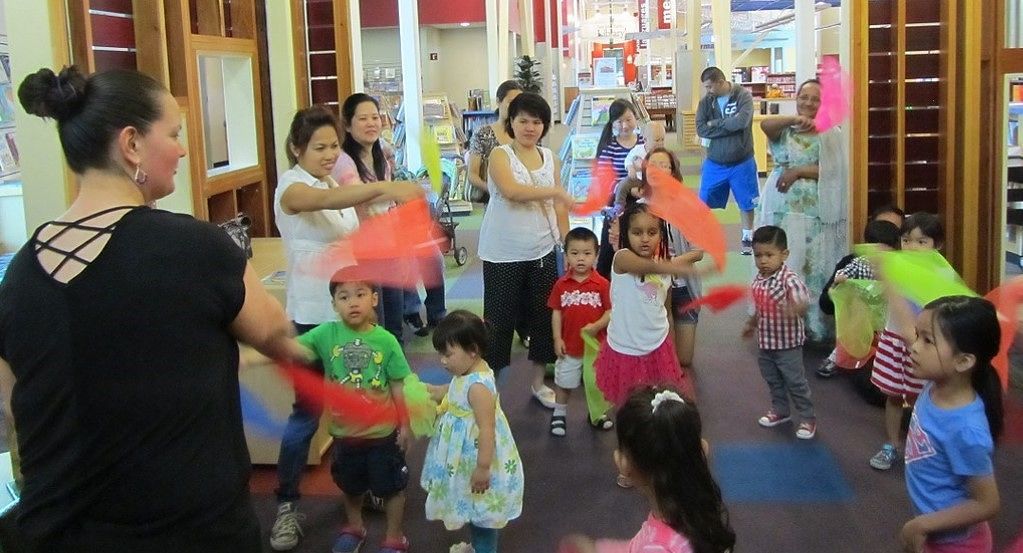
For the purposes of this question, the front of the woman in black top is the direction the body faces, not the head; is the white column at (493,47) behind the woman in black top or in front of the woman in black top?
in front

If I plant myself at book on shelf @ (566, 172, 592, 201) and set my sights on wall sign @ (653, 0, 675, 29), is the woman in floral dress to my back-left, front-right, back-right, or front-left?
back-right

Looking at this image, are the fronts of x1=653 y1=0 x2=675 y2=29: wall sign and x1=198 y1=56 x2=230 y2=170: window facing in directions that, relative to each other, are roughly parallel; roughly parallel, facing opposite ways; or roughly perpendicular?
roughly perpendicular

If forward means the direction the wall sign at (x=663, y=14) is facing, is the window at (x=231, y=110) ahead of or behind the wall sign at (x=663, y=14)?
ahead

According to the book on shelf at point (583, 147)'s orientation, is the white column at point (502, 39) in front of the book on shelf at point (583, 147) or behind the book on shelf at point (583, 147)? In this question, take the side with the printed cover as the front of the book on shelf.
behind

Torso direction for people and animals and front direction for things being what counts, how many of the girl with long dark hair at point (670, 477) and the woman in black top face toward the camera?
0

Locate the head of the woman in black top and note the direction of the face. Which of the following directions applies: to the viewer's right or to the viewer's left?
to the viewer's right

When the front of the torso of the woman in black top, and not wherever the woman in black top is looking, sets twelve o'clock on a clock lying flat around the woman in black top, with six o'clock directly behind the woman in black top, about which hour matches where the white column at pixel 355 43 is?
The white column is roughly at 11 o'clock from the woman in black top.

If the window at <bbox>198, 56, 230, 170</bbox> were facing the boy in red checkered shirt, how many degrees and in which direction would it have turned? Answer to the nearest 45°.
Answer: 0° — it already faces them

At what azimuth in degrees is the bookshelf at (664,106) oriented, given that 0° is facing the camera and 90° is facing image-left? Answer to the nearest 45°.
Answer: approximately 0°

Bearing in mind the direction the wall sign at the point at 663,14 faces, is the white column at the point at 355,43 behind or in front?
in front

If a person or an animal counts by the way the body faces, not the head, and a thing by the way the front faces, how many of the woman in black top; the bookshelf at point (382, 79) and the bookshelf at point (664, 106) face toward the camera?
2

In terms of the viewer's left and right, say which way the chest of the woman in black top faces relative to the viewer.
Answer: facing away from the viewer and to the right of the viewer
